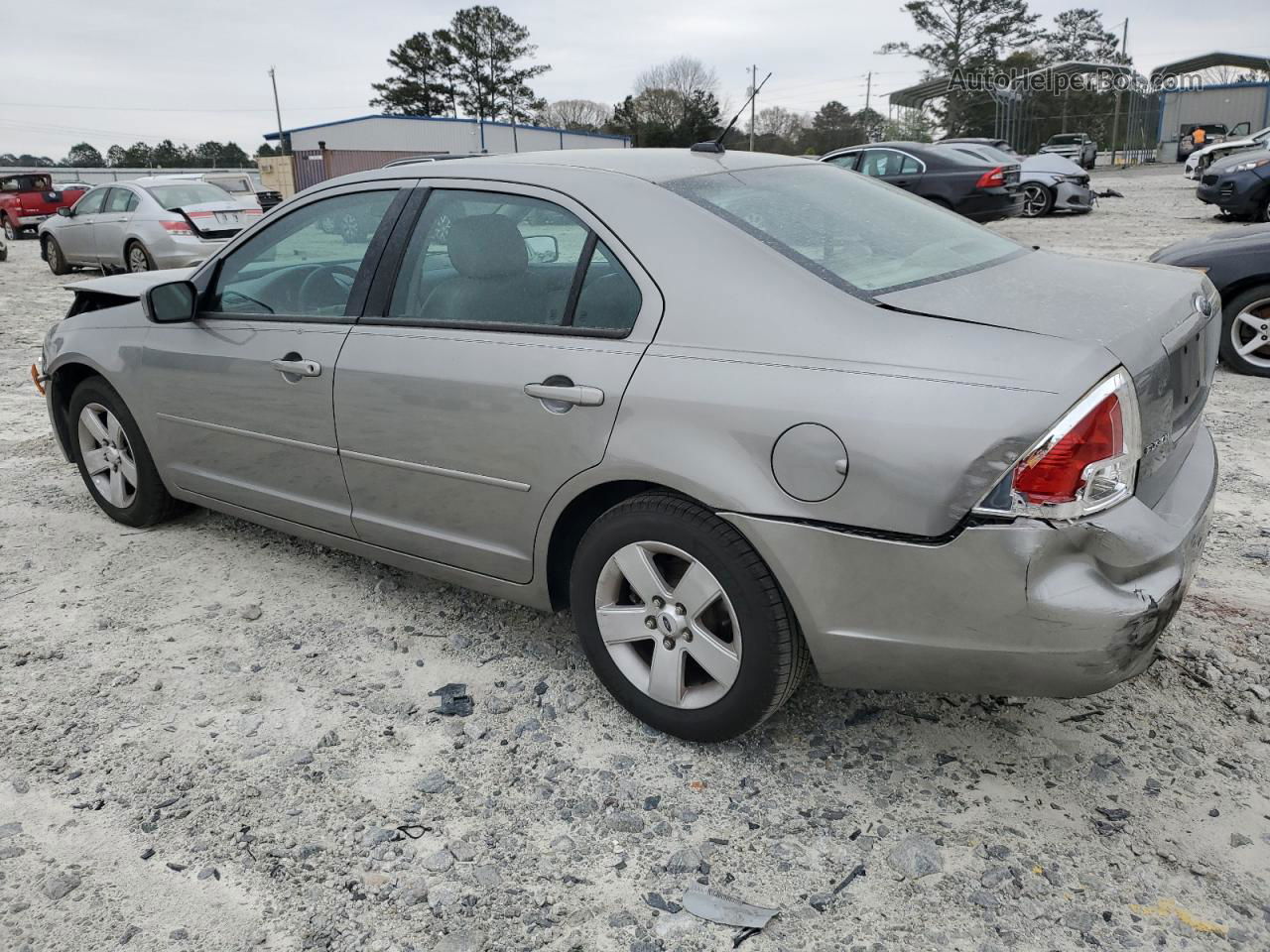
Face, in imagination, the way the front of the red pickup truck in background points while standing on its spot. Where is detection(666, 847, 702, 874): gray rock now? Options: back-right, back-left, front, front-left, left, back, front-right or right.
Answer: back-left

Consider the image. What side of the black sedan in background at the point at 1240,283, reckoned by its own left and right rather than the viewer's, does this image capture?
left

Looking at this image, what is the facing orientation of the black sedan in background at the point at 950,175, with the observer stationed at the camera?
facing away from the viewer and to the left of the viewer

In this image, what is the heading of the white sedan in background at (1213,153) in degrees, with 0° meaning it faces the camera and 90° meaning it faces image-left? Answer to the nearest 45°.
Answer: approximately 45°

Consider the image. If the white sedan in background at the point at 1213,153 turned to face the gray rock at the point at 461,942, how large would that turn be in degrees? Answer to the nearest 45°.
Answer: approximately 45° to its left

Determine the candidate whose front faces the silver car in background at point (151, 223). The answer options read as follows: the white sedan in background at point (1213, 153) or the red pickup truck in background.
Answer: the white sedan in background

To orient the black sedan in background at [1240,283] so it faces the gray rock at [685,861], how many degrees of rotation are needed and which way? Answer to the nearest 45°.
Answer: approximately 90° to its left

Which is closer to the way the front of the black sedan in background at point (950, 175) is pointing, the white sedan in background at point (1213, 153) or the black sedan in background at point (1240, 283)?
the white sedan in background

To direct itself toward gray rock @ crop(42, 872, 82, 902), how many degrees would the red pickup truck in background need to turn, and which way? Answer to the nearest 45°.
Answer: approximately 135° to its left

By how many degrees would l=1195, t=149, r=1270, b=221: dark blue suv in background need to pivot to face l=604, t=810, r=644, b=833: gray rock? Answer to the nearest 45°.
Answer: approximately 45° to its left

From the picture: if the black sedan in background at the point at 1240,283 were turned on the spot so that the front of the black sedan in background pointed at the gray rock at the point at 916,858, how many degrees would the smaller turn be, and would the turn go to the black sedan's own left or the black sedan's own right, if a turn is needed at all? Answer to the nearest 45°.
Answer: approximately 90° to the black sedan's own left

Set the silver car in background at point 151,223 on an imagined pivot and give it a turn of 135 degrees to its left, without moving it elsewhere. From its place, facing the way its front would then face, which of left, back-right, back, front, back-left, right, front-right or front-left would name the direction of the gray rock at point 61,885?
front

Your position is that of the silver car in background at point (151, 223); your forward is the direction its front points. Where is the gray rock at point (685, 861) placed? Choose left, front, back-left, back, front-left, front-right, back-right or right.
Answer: back-left

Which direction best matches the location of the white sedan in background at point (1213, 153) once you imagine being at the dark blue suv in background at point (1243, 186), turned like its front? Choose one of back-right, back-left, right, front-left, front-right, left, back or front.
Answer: back-right
